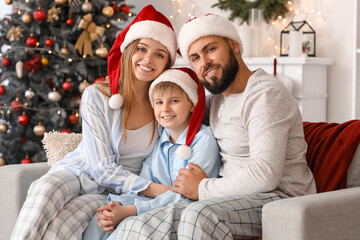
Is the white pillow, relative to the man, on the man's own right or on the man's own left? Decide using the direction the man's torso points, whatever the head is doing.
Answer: on the man's own right

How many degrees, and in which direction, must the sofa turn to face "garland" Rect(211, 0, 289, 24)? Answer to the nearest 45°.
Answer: approximately 135° to its right

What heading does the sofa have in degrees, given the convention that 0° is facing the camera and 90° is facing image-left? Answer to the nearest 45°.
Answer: approximately 45°

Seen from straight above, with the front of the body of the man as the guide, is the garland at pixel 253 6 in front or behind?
behind

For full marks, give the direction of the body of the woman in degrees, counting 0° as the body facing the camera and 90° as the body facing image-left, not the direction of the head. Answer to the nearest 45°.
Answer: approximately 315°

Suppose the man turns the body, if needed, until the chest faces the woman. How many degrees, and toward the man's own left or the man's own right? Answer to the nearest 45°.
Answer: approximately 90° to the man's own right

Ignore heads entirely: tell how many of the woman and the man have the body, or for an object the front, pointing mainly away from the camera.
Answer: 0

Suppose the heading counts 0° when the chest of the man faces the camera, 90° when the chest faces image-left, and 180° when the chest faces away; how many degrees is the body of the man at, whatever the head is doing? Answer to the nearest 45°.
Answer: approximately 45°

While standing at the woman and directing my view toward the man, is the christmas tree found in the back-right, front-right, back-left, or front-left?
back-left
